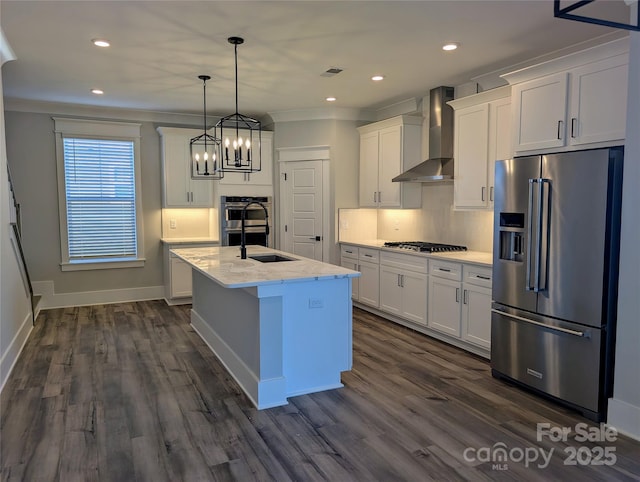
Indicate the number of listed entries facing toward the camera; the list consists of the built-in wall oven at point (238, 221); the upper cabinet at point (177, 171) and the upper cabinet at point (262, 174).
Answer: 3

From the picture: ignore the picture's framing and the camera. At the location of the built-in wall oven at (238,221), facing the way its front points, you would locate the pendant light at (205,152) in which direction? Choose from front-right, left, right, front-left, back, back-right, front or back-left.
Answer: front

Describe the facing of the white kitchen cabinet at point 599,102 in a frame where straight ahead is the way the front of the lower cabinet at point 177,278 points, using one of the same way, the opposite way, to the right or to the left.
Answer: to the right

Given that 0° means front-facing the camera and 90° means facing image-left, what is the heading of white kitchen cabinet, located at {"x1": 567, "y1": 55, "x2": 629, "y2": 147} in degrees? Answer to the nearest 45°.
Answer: approximately 45°

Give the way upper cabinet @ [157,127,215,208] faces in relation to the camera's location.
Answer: facing the viewer

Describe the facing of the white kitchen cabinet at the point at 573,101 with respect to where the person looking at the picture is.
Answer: facing the viewer and to the left of the viewer

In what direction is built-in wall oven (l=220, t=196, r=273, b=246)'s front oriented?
toward the camera

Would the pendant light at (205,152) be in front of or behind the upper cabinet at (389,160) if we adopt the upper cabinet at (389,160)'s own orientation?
in front

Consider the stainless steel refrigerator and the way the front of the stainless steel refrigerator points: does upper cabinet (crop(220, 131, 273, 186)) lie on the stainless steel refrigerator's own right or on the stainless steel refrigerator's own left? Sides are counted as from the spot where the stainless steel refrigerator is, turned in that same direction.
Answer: on the stainless steel refrigerator's own right

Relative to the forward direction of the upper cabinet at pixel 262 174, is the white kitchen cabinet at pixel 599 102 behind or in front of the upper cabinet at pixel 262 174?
in front

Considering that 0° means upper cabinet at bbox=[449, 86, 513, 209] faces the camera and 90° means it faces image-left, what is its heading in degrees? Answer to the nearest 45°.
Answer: approximately 45°

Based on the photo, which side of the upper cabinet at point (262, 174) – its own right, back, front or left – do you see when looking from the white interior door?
left

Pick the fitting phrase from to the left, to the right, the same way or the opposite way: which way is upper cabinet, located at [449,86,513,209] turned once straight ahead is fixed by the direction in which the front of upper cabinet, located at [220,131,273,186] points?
to the right

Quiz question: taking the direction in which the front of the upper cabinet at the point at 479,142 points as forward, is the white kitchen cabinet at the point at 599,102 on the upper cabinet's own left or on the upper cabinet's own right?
on the upper cabinet's own left

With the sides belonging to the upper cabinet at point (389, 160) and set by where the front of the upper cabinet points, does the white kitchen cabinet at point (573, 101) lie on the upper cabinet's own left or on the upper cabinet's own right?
on the upper cabinet's own left
